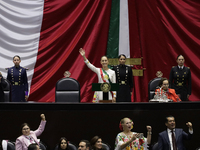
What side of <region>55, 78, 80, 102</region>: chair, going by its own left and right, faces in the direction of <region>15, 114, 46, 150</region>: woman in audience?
front

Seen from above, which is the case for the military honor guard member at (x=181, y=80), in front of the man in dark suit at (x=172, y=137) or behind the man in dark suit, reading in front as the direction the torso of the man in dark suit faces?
behind

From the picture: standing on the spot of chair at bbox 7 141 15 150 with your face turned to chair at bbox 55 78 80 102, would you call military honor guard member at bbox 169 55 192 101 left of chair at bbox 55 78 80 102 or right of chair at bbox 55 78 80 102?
right

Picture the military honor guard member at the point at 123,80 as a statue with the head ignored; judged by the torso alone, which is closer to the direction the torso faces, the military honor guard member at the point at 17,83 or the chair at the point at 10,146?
the chair

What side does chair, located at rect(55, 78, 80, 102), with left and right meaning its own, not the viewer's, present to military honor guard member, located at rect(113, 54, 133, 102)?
left

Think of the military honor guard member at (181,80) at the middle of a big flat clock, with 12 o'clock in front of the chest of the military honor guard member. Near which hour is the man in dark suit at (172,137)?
The man in dark suit is roughly at 12 o'clock from the military honor guard member.

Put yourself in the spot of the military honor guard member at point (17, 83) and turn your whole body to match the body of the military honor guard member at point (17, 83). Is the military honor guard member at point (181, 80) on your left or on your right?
on your left

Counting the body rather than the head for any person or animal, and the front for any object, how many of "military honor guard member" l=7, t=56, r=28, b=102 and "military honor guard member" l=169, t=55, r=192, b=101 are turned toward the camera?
2
